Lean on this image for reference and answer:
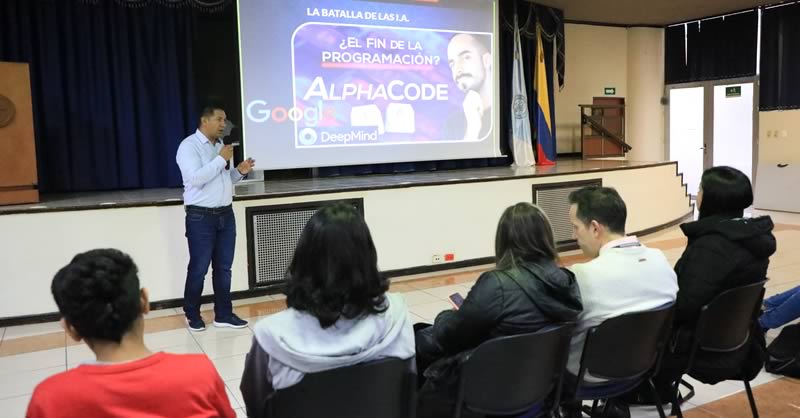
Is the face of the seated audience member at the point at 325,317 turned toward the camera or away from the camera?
away from the camera

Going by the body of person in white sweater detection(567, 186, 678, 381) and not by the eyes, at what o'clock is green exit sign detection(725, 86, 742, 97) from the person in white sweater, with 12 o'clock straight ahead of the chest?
The green exit sign is roughly at 2 o'clock from the person in white sweater.

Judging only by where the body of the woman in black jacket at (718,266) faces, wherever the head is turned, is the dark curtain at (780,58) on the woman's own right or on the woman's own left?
on the woman's own right

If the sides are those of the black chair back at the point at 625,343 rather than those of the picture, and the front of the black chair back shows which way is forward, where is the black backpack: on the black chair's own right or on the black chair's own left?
on the black chair's own right

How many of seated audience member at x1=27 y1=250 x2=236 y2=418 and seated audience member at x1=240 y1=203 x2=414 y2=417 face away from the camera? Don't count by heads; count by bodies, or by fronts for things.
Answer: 2

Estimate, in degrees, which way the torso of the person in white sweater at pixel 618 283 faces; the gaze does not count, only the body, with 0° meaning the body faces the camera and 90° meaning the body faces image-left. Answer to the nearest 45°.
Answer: approximately 135°

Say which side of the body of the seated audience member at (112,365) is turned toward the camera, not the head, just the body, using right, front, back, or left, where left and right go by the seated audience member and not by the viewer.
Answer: back

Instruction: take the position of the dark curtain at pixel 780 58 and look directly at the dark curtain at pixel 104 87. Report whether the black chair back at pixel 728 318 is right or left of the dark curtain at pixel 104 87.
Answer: left

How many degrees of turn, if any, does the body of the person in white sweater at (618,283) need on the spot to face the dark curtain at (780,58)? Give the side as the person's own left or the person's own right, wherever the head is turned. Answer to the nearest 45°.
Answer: approximately 45° to the person's own right

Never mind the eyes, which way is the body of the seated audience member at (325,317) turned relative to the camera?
away from the camera

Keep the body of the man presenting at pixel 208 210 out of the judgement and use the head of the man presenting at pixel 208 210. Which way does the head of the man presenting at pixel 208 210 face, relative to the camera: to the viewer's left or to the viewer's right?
to the viewer's right
